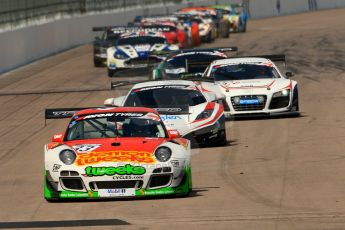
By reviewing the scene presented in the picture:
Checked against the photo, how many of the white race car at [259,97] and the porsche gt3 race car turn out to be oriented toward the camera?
2

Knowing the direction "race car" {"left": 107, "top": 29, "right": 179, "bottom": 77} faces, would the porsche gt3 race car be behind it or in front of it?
in front

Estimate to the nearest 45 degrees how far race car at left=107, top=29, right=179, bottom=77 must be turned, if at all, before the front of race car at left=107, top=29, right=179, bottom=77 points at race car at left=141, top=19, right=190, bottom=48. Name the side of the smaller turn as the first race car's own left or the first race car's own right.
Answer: approximately 180°

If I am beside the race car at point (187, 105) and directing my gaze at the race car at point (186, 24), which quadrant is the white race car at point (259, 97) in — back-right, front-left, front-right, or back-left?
front-right

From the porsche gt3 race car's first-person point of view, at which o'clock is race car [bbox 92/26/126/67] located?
The race car is roughly at 6 o'clock from the porsche gt3 race car.

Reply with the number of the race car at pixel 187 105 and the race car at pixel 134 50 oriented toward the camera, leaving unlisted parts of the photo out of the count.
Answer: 2

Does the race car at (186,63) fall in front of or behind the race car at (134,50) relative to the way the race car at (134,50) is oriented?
in front

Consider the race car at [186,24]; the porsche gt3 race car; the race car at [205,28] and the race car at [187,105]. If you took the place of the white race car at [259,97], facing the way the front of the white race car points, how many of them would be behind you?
2

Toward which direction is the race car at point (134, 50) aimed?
toward the camera

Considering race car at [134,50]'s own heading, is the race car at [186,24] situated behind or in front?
behind

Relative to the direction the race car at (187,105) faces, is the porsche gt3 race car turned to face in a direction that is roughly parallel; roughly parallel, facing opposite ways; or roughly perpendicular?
roughly parallel

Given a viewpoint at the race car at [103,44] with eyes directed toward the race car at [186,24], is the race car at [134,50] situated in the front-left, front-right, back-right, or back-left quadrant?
back-right

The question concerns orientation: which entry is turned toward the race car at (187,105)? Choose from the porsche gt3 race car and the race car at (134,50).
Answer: the race car at (134,50)
